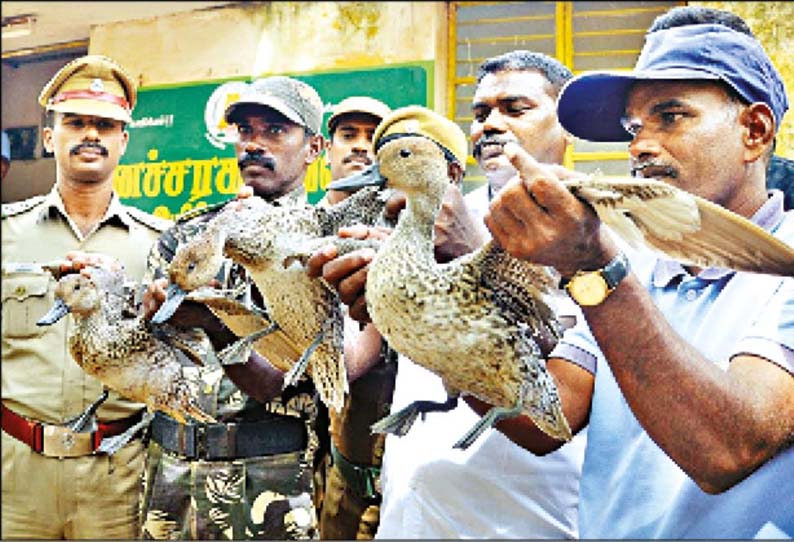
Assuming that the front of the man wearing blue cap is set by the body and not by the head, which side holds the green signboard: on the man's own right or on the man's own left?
on the man's own right

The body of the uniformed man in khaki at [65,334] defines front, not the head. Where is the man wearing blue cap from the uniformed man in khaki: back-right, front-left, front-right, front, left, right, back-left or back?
front-left

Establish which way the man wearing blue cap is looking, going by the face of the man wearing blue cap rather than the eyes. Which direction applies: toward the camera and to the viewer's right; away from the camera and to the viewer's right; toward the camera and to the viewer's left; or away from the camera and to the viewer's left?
toward the camera and to the viewer's left

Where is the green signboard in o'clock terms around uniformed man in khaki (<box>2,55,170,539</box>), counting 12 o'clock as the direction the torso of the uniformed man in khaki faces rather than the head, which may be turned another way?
The green signboard is roughly at 7 o'clock from the uniformed man in khaki.

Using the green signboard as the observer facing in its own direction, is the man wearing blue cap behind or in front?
in front

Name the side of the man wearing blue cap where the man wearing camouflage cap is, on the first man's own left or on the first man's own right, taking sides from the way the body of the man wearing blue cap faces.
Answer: on the first man's own right

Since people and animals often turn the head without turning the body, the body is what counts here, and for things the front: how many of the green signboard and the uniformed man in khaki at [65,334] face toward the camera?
2

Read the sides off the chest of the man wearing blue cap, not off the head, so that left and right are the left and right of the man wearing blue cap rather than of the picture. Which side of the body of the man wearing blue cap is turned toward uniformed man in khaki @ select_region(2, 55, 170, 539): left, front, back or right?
right
